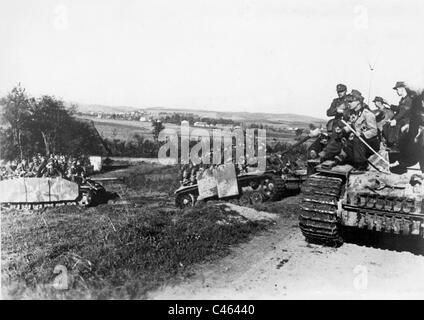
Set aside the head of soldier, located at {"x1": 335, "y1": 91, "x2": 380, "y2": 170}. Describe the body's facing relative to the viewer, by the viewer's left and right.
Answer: facing the viewer and to the left of the viewer

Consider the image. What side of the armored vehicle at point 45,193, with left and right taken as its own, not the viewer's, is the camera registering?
right

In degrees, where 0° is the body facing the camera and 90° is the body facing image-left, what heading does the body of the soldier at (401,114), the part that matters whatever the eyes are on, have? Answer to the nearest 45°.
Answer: approximately 90°

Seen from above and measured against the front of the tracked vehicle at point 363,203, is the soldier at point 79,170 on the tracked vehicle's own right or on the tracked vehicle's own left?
on the tracked vehicle's own right

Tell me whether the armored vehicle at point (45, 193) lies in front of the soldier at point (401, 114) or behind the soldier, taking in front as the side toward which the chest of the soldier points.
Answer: in front

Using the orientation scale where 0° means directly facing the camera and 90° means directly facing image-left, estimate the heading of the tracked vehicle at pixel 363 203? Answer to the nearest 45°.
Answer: approximately 0°

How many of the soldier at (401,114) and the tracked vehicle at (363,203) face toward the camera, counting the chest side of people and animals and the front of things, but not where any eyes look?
1

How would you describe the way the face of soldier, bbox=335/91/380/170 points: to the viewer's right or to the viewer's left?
to the viewer's left

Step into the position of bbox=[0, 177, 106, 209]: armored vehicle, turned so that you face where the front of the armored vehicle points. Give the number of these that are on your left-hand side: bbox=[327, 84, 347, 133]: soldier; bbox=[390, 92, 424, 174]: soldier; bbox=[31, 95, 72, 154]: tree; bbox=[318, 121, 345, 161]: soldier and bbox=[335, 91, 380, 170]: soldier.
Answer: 1
